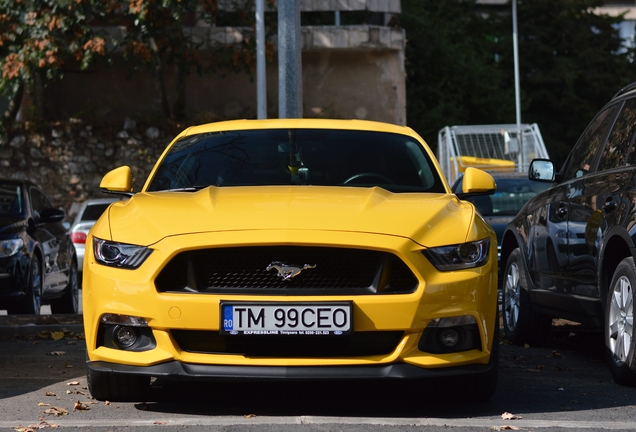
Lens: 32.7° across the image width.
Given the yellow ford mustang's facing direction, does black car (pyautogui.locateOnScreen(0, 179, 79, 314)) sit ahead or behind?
behind

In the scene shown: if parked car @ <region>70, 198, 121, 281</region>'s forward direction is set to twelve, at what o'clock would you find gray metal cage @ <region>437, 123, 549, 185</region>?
The gray metal cage is roughly at 2 o'clock from the parked car.

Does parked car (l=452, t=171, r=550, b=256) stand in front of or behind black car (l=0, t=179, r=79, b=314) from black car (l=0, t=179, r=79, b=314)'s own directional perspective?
behind

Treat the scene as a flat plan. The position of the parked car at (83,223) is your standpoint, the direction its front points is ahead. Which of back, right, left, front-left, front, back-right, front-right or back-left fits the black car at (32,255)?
back

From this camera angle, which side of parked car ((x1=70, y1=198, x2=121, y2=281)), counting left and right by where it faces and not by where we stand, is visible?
back

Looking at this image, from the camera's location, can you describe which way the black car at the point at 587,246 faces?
facing away from the viewer and to the left of the viewer

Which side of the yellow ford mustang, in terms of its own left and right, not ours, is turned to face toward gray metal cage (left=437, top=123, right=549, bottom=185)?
back

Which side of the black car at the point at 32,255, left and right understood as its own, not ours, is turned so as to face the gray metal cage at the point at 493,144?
back

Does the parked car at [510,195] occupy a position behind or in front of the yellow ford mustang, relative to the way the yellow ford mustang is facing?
behind

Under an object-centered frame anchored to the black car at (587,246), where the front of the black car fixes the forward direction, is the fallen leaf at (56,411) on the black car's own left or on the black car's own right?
on the black car's own left
